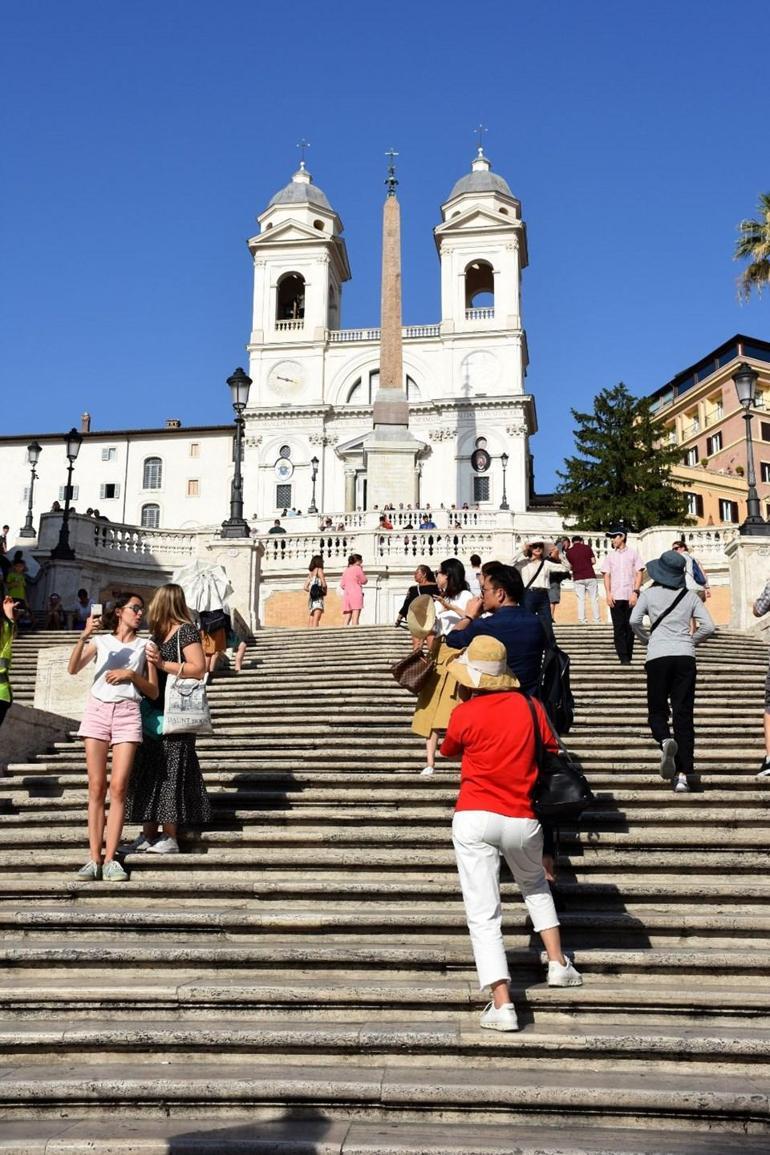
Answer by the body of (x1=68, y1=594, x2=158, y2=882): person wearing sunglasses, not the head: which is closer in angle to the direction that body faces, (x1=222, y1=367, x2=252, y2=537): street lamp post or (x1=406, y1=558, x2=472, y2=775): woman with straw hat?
the woman with straw hat

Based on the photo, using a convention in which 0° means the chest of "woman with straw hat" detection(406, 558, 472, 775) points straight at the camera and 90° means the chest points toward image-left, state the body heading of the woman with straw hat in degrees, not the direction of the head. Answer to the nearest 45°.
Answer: approximately 45°

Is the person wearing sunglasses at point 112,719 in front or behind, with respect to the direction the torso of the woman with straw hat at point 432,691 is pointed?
in front

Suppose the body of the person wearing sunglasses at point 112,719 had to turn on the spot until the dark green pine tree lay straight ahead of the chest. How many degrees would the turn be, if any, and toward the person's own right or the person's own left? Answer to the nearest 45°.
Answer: approximately 135° to the person's own left

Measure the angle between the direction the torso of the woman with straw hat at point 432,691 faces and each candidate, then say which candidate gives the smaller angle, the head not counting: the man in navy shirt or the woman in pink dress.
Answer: the man in navy shirt

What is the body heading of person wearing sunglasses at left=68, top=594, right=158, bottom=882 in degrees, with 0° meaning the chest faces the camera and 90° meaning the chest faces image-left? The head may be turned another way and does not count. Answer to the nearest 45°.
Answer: approximately 0°

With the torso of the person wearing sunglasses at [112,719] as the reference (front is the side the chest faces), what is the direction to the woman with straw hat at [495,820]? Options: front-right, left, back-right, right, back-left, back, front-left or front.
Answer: front-left

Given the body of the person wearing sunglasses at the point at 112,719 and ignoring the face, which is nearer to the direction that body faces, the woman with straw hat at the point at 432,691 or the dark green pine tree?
the woman with straw hat

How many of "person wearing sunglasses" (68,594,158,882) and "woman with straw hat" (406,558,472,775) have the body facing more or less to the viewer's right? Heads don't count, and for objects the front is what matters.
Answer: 0
